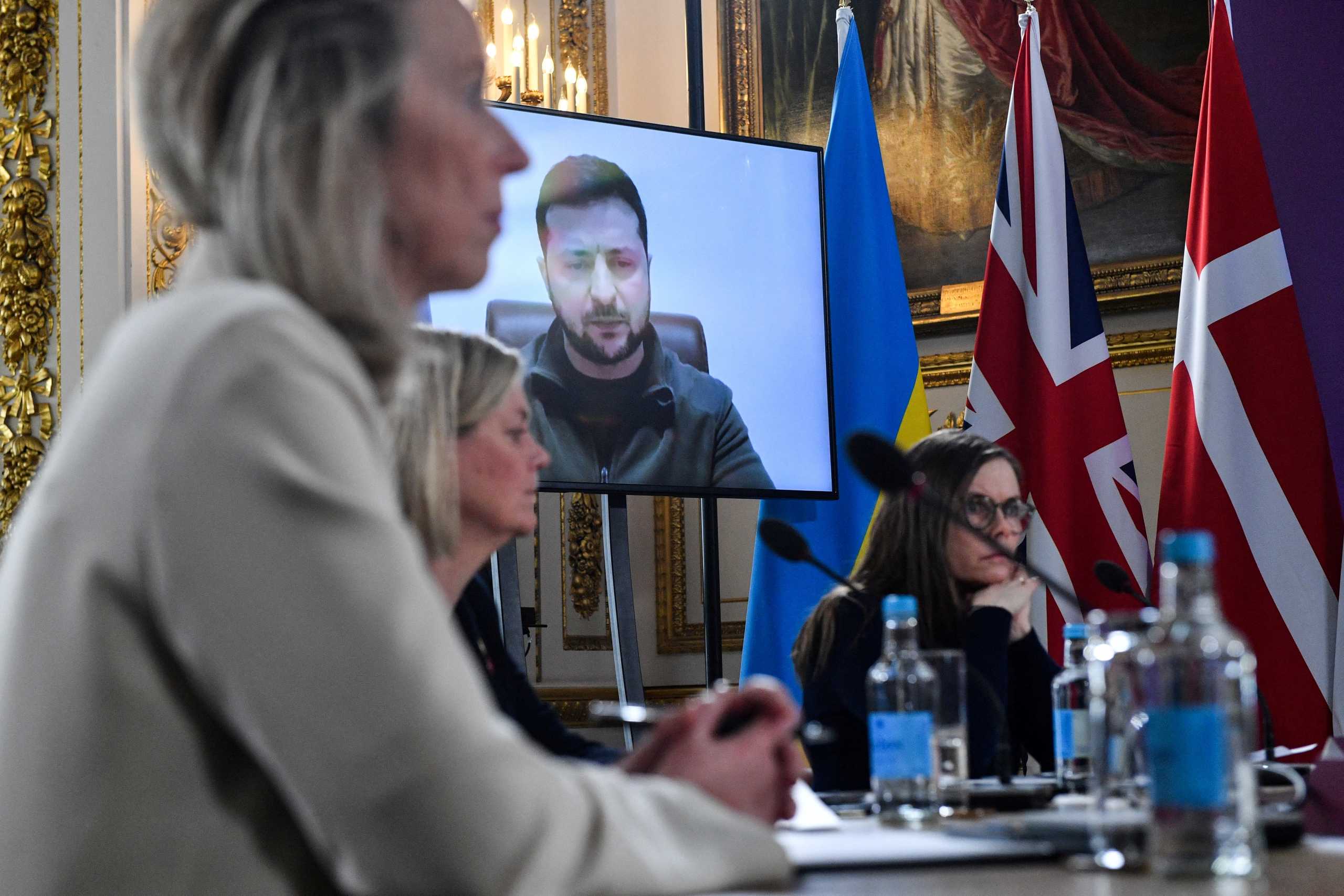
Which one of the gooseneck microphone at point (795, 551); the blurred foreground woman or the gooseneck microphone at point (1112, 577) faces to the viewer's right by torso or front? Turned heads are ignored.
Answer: the blurred foreground woman

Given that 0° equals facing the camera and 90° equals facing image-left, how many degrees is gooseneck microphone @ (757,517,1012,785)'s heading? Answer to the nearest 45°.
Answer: approximately 90°

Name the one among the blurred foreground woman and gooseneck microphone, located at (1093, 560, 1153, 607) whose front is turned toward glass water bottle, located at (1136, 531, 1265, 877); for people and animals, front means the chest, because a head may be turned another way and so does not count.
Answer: the blurred foreground woman

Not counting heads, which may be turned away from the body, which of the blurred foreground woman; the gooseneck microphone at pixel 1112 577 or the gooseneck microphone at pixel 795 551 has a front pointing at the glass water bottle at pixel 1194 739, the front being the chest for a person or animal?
the blurred foreground woman

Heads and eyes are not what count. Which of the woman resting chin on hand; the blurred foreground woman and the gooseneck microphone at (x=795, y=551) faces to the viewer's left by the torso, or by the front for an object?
the gooseneck microphone

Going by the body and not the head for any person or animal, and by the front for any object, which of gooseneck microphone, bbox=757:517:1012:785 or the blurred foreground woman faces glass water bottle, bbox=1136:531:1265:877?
the blurred foreground woman

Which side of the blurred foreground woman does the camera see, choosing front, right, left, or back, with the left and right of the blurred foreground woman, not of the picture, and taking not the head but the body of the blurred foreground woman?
right

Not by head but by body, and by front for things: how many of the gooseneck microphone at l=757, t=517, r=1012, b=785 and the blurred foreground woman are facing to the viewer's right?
1

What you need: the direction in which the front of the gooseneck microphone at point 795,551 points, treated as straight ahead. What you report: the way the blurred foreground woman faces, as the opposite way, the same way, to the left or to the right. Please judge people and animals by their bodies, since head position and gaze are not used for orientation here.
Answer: the opposite way
